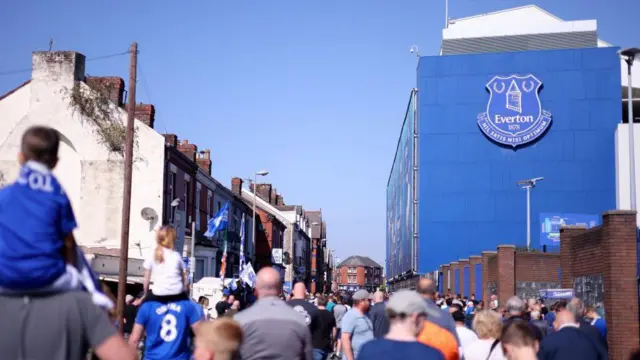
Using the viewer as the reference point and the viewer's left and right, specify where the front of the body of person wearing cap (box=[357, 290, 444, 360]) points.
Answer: facing away from the viewer

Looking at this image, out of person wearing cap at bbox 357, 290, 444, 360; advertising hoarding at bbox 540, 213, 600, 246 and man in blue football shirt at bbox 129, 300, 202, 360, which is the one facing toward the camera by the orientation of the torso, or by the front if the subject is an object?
the advertising hoarding

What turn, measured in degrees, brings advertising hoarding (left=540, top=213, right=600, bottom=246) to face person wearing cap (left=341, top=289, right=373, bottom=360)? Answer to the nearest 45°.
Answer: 0° — it already faces them

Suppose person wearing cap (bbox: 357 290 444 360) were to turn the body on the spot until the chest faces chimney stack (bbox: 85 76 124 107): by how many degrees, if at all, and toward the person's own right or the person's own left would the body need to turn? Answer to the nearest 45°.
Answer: approximately 45° to the person's own left

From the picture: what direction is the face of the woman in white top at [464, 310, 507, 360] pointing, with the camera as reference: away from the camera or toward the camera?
away from the camera

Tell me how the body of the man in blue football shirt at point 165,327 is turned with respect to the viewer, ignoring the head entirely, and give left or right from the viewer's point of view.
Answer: facing away from the viewer

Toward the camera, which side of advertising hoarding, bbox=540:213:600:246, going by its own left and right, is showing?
front

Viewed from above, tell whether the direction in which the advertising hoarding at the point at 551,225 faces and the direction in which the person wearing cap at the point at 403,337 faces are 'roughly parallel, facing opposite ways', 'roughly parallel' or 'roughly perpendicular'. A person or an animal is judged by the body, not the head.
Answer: roughly parallel, facing opposite ways

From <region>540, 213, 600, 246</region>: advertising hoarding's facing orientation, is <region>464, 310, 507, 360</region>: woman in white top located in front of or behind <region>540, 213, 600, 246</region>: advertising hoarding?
in front

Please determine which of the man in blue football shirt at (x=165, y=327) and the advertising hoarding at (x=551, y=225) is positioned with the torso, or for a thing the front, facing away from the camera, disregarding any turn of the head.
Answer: the man in blue football shirt

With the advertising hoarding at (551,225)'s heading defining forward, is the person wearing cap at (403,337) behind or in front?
in front

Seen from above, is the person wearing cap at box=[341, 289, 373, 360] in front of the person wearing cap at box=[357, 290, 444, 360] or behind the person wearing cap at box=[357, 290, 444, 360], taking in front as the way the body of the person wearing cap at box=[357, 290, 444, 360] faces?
in front

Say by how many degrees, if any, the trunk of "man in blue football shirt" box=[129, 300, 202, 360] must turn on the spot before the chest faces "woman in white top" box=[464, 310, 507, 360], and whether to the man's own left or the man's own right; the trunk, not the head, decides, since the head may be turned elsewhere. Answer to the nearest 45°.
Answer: approximately 90° to the man's own right

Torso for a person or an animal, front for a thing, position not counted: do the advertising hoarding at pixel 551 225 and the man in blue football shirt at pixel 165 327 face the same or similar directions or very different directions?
very different directions

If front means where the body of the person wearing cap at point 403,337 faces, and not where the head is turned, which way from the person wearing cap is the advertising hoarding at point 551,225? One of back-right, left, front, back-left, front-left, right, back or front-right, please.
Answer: front

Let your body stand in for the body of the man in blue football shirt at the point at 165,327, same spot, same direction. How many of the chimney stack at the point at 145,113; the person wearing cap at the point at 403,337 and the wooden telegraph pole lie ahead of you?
2

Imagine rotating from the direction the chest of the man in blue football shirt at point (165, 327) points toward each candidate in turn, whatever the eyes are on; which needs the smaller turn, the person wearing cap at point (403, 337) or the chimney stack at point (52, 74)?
the chimney stack
